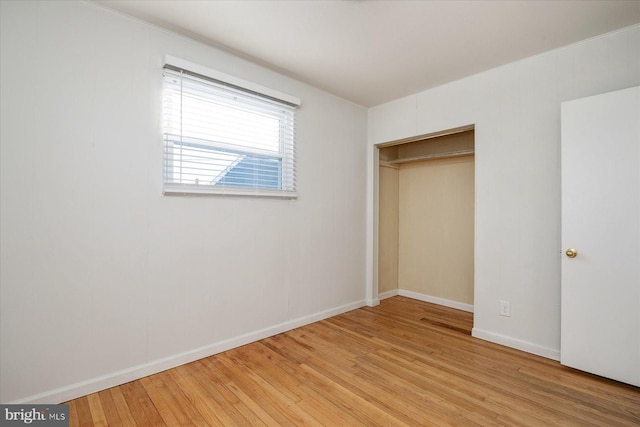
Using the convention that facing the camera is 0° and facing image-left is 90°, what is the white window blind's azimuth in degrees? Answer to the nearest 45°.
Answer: approximately 315°

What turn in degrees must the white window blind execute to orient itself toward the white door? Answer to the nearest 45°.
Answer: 0° — it already faces it
